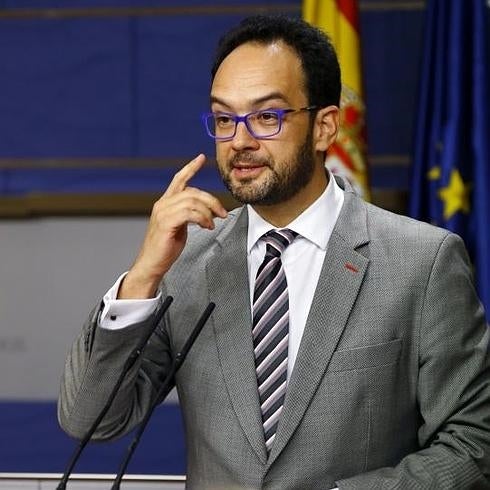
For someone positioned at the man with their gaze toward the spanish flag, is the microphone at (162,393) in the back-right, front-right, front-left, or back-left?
back-left

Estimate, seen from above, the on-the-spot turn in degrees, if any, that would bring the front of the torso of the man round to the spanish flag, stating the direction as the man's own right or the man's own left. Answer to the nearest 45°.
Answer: approximately 135° to the man's own right

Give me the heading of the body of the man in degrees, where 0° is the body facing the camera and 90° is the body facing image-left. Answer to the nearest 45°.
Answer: approximately 45°
